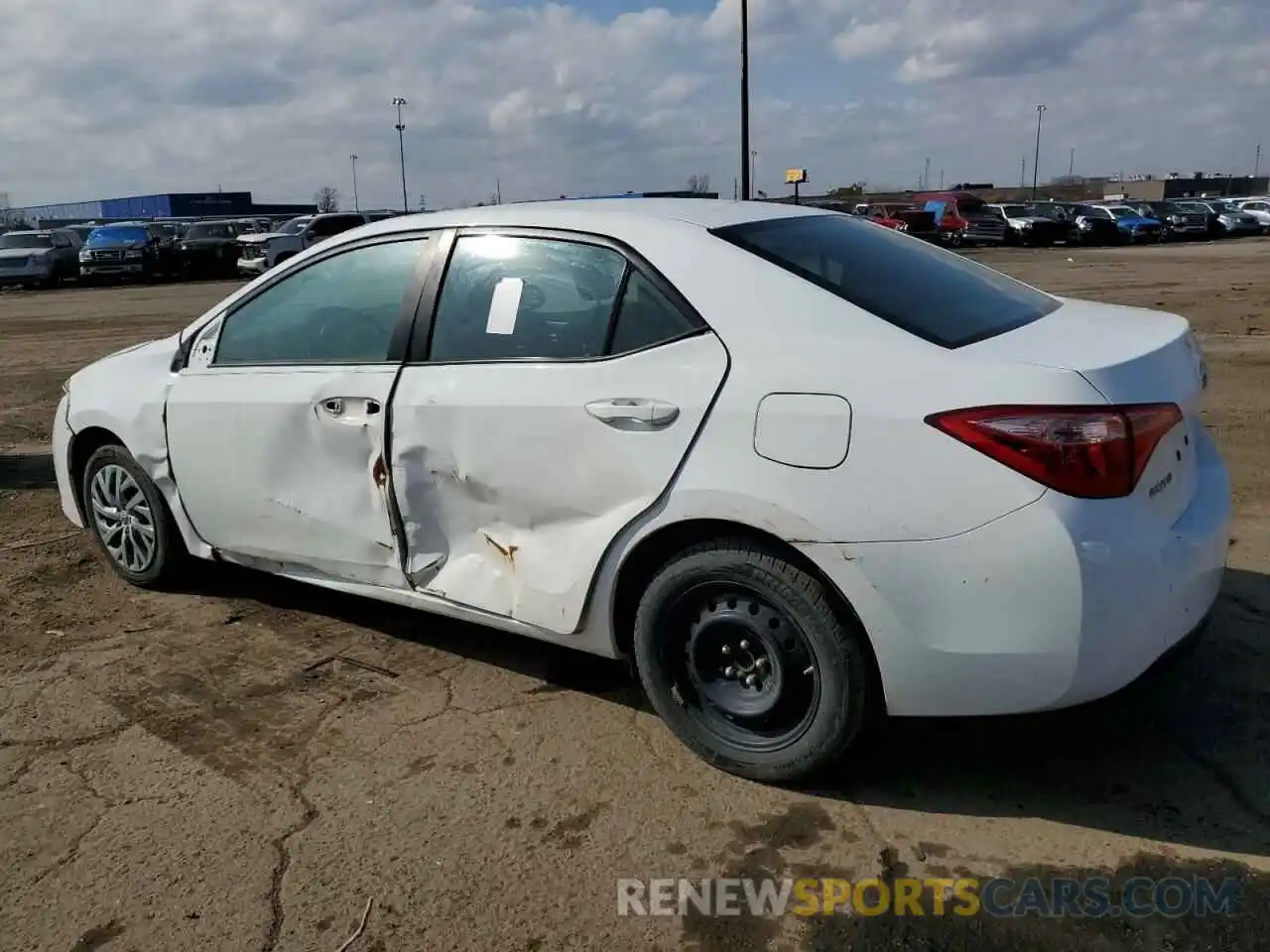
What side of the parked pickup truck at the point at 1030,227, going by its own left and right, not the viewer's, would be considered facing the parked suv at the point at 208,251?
right

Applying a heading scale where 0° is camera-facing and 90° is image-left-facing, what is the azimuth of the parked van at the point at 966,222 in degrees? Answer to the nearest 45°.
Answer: approximately 315°

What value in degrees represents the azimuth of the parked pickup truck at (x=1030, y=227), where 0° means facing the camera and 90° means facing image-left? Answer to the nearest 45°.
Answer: approximately 315°

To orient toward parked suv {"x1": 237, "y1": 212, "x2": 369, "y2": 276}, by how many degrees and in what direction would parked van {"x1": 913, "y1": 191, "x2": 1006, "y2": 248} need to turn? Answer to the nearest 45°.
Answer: approximately 90° to its right

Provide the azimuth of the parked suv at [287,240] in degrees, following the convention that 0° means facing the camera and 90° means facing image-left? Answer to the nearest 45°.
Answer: approximately 45°

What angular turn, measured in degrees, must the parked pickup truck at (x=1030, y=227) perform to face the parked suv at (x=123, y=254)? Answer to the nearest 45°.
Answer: approximately 90° to its right

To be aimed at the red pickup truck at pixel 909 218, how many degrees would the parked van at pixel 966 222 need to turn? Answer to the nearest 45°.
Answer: approximately 90° to its right

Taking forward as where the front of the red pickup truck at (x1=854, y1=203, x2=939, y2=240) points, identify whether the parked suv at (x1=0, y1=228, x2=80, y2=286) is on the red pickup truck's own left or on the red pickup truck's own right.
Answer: on the red pickup truck's own right
